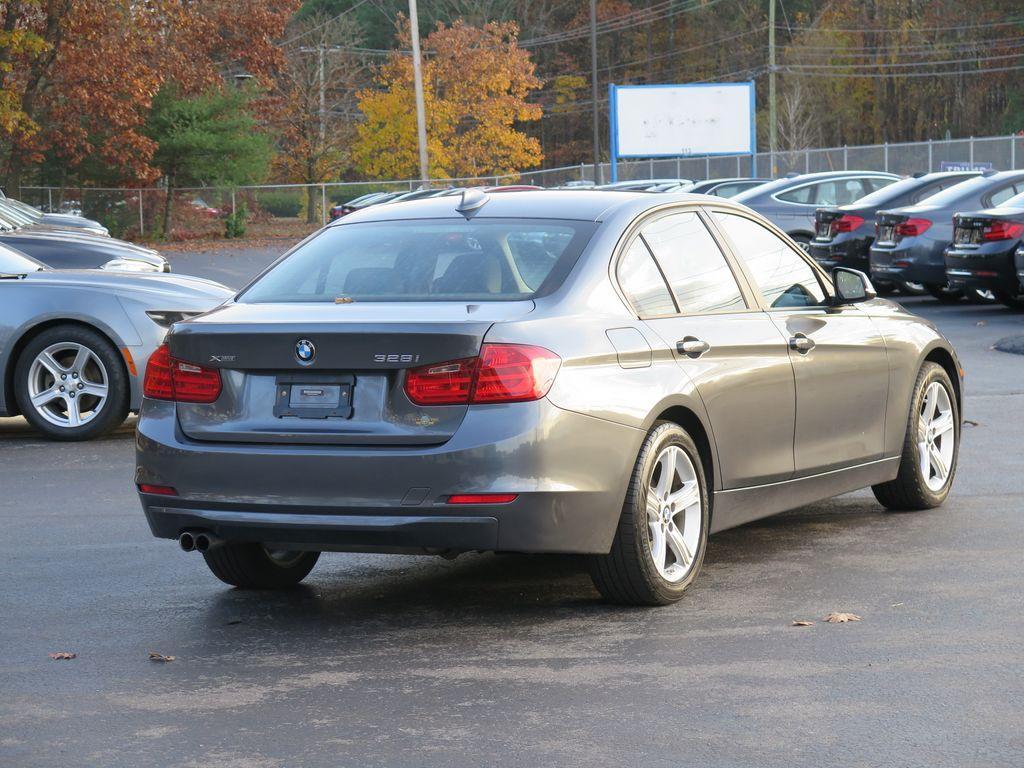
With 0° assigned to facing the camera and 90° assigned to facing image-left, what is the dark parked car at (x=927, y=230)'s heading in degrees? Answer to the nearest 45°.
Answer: approximately 225°

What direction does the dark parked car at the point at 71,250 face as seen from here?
to the viewer's right

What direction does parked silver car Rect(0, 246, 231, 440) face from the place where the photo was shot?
facing to the right of the viewer

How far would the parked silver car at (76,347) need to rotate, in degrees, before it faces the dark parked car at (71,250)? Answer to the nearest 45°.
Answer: approximately 90° to its left

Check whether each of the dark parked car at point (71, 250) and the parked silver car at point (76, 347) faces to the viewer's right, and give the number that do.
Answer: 2

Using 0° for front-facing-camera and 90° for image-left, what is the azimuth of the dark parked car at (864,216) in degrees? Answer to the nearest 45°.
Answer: approximately 225°

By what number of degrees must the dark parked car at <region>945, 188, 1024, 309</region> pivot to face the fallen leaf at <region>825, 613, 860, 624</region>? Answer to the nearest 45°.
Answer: approximately 135° to its right

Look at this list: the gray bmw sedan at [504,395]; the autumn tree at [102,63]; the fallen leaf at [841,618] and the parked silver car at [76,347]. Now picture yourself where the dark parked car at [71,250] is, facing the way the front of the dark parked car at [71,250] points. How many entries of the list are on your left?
1

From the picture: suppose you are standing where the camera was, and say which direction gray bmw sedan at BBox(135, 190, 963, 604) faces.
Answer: facing away from the viewer and to the right of the viewer

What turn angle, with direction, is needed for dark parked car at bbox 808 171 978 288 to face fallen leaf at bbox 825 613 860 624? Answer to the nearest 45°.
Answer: approximately 135° to its right

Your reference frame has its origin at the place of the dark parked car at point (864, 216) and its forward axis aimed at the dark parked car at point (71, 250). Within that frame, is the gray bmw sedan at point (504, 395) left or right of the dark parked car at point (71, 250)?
left

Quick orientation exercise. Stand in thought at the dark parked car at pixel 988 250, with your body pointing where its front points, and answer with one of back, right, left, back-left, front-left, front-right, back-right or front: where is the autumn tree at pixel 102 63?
left

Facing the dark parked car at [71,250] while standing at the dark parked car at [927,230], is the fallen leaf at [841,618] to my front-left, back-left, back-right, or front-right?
front-left

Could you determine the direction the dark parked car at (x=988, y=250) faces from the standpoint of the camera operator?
facing away from the viewer and to the right of the viewer
